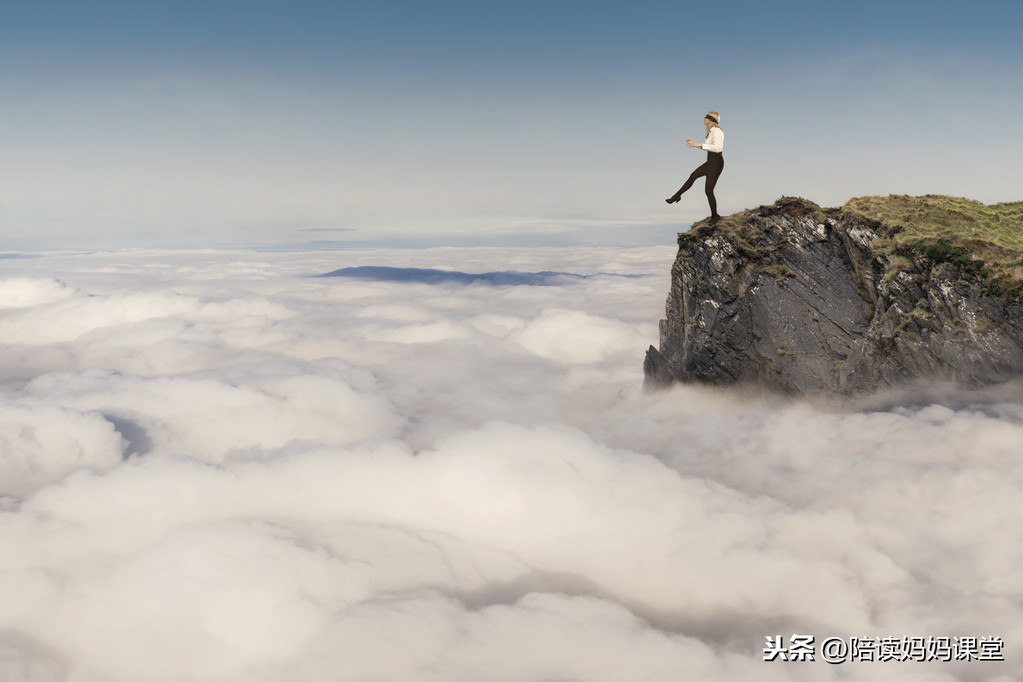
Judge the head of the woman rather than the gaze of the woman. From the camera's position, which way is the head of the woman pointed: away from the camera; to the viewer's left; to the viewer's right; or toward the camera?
to the viewer's left

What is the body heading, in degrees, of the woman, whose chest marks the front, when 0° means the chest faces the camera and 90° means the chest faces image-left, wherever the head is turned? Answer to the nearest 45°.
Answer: approximately 90°
